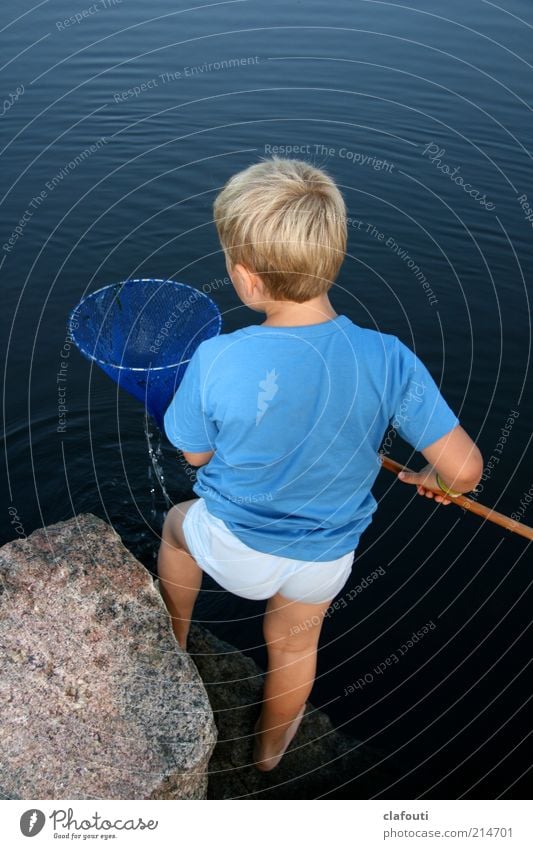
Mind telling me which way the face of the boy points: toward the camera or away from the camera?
away from the camera

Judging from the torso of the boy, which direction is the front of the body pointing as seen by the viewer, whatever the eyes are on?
away from the camera
